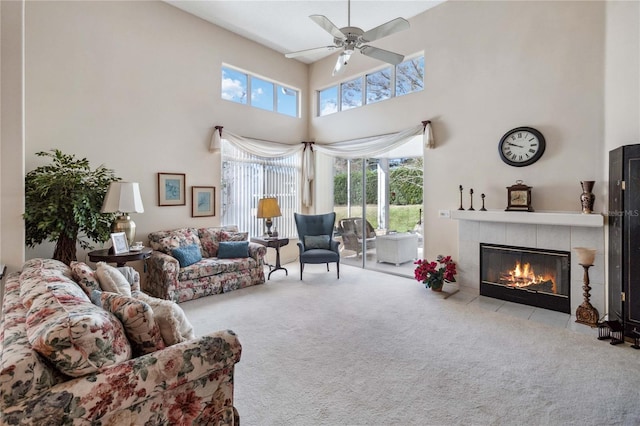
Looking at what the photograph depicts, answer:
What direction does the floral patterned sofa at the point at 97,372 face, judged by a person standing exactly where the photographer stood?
facing away from the viewer and to the right of the viewer

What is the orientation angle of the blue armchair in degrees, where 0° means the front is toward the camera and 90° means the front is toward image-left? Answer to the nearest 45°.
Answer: approximately 0°

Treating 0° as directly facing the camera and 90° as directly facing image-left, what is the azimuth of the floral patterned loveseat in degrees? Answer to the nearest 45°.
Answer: approximately 315°

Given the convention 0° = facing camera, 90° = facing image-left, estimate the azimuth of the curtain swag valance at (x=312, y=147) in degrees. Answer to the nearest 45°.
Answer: approximately 0°

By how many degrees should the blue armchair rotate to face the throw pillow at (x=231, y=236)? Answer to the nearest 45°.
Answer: approximately 90° to its right

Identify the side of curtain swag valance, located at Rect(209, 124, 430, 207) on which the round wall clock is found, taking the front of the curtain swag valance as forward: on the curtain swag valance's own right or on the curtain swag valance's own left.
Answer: on the curtain swag valance's own left

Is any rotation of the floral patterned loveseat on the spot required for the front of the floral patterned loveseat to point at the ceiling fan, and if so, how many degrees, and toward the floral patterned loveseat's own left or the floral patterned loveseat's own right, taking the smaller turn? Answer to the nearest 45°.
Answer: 0° — it already faces it

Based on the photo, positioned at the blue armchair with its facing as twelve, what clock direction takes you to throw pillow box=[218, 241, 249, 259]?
The throw pillow is roughly at 2 o'clock from the blue armchair.

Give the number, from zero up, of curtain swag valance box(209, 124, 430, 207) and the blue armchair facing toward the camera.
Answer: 2

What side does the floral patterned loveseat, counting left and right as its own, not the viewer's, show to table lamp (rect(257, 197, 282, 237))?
left
